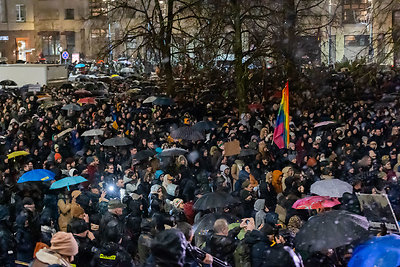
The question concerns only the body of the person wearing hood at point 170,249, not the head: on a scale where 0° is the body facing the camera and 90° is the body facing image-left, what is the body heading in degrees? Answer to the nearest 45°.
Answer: approximately 225°

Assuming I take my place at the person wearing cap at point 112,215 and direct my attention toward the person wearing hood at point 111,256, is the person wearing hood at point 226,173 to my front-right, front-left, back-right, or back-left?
back-left

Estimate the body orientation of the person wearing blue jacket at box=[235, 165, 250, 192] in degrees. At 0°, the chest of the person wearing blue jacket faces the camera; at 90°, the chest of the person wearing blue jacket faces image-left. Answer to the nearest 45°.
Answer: approximately 315°

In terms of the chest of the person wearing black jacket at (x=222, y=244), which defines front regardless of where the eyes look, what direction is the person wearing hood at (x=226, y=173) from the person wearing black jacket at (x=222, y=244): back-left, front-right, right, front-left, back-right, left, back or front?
front-left

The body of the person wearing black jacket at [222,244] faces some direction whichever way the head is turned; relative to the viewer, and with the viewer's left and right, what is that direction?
facing away from the viewer and to the right of the viewer
